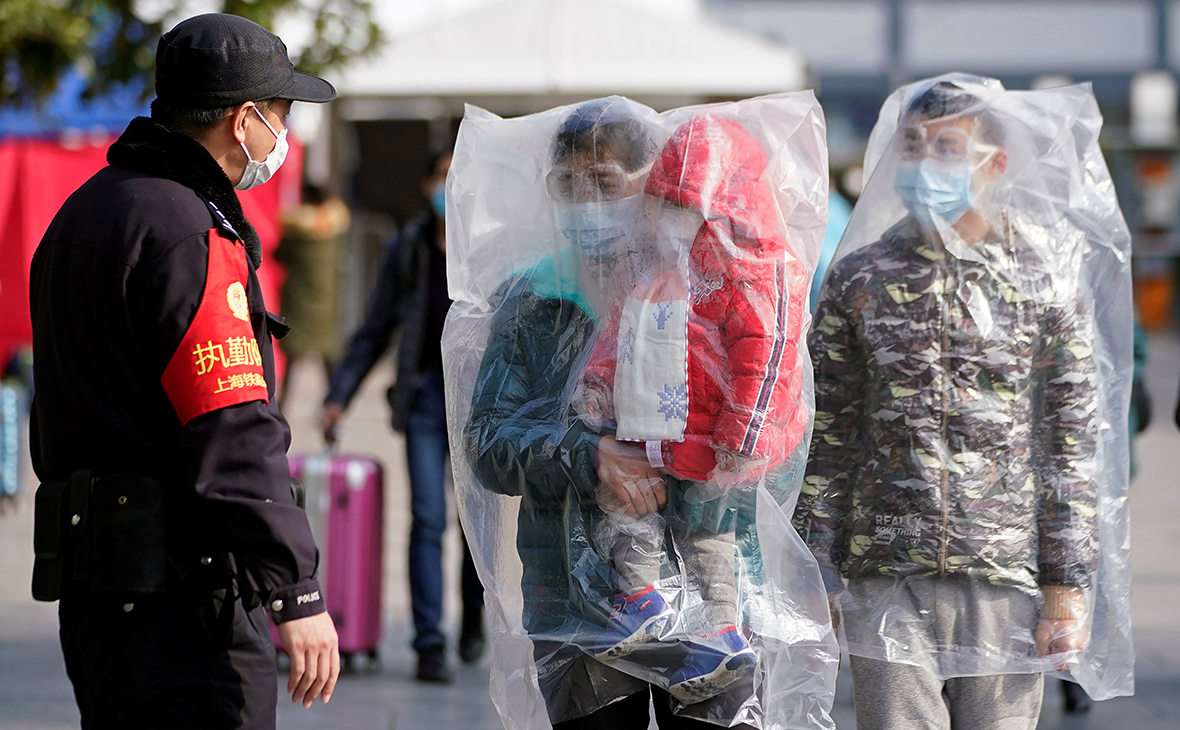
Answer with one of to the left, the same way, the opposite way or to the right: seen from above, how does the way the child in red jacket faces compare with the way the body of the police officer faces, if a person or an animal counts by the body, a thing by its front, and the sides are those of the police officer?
the opposite way

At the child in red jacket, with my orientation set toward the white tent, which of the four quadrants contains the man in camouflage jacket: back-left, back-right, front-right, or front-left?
front-right

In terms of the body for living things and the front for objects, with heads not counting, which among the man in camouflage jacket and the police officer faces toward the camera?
the man in camouflage jacket

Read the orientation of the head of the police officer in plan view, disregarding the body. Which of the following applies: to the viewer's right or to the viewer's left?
to the viewer's right

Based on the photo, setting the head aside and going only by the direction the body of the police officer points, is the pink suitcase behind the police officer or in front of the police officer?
in front

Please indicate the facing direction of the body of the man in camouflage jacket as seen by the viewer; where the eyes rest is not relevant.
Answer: toward the camera

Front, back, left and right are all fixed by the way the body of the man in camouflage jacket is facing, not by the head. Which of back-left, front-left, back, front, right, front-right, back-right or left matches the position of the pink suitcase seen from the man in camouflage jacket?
back-right

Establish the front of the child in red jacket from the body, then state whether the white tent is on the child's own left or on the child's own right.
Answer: on the child's own right

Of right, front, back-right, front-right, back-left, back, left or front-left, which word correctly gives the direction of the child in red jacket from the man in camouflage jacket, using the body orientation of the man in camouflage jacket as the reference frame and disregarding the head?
front-right

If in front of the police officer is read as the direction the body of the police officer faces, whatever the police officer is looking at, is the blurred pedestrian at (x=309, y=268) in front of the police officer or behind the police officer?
in front

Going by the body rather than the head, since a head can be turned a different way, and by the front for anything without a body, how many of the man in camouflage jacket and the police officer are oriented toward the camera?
1

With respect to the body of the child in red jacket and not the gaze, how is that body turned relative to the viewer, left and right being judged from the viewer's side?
facing the viewer and to the left of the viewer

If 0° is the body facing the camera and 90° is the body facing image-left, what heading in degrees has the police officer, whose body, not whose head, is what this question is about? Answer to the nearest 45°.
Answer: approximately 225°
